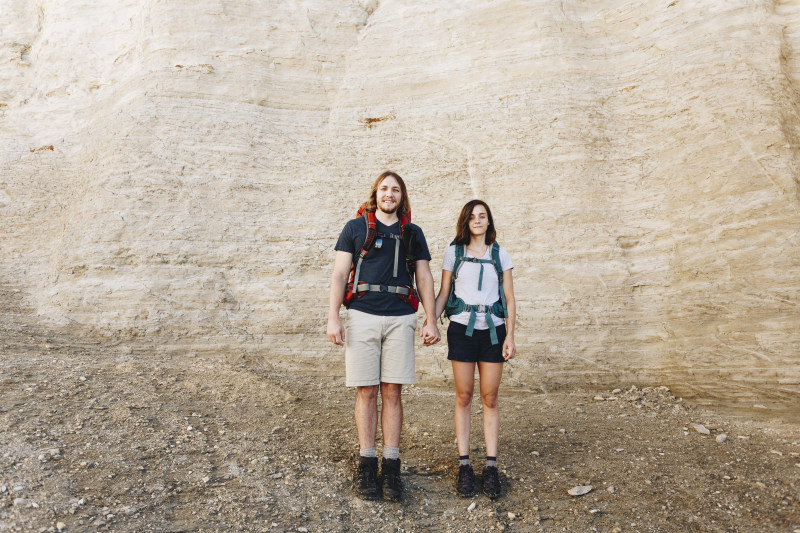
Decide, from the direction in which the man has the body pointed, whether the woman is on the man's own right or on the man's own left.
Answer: on the man's own left

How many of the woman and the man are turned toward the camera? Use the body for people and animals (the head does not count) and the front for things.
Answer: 2

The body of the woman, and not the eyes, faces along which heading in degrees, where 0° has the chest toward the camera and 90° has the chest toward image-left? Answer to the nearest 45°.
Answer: approximately 0°

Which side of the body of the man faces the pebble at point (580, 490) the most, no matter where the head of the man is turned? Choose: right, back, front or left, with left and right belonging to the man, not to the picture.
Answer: left

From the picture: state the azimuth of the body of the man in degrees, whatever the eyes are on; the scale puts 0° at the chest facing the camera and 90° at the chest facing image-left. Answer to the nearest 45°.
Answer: approximately 0°

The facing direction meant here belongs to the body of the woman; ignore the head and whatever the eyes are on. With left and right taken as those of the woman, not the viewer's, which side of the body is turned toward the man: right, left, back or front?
right
